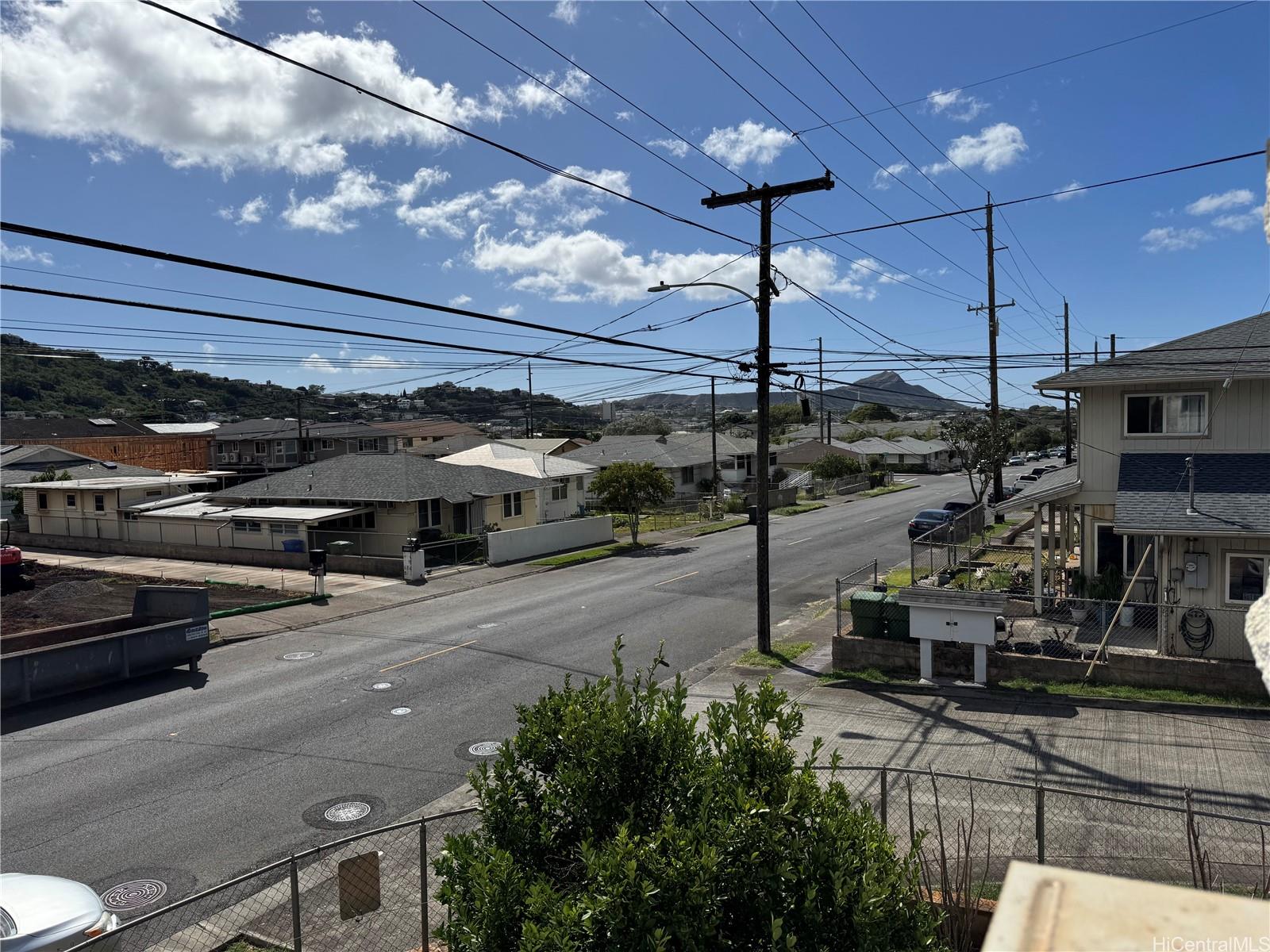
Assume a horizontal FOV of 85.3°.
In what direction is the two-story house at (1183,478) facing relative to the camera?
to the viewer's left

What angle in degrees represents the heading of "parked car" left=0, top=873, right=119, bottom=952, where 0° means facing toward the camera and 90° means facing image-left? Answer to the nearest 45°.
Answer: approximately 225°

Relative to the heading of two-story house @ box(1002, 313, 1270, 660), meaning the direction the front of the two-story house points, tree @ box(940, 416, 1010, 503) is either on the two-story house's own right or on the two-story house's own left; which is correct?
on the two-story house's own right

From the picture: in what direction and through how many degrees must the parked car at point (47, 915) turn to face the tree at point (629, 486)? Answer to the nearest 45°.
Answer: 0° — it already faces it

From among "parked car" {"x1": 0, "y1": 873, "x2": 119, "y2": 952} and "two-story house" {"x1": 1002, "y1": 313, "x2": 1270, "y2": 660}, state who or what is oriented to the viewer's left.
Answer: the two-story house

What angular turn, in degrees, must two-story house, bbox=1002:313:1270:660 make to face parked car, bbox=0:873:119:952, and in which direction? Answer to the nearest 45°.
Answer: approximately 45° to its left

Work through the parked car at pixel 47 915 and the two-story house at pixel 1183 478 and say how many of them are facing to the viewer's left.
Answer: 1

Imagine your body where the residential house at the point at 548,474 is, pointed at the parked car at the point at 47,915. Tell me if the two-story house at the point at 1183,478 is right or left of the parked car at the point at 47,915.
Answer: left

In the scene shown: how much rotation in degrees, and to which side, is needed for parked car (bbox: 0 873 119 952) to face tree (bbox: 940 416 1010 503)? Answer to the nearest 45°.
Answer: approximately 45° to its right

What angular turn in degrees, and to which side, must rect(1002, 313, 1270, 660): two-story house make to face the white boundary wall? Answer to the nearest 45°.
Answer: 0° — it already faces it

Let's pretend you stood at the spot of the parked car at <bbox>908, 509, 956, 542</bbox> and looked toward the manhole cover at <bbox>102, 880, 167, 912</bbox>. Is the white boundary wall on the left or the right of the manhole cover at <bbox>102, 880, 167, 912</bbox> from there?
right

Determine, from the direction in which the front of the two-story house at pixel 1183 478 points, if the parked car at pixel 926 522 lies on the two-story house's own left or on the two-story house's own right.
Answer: on the two-story house's own right
